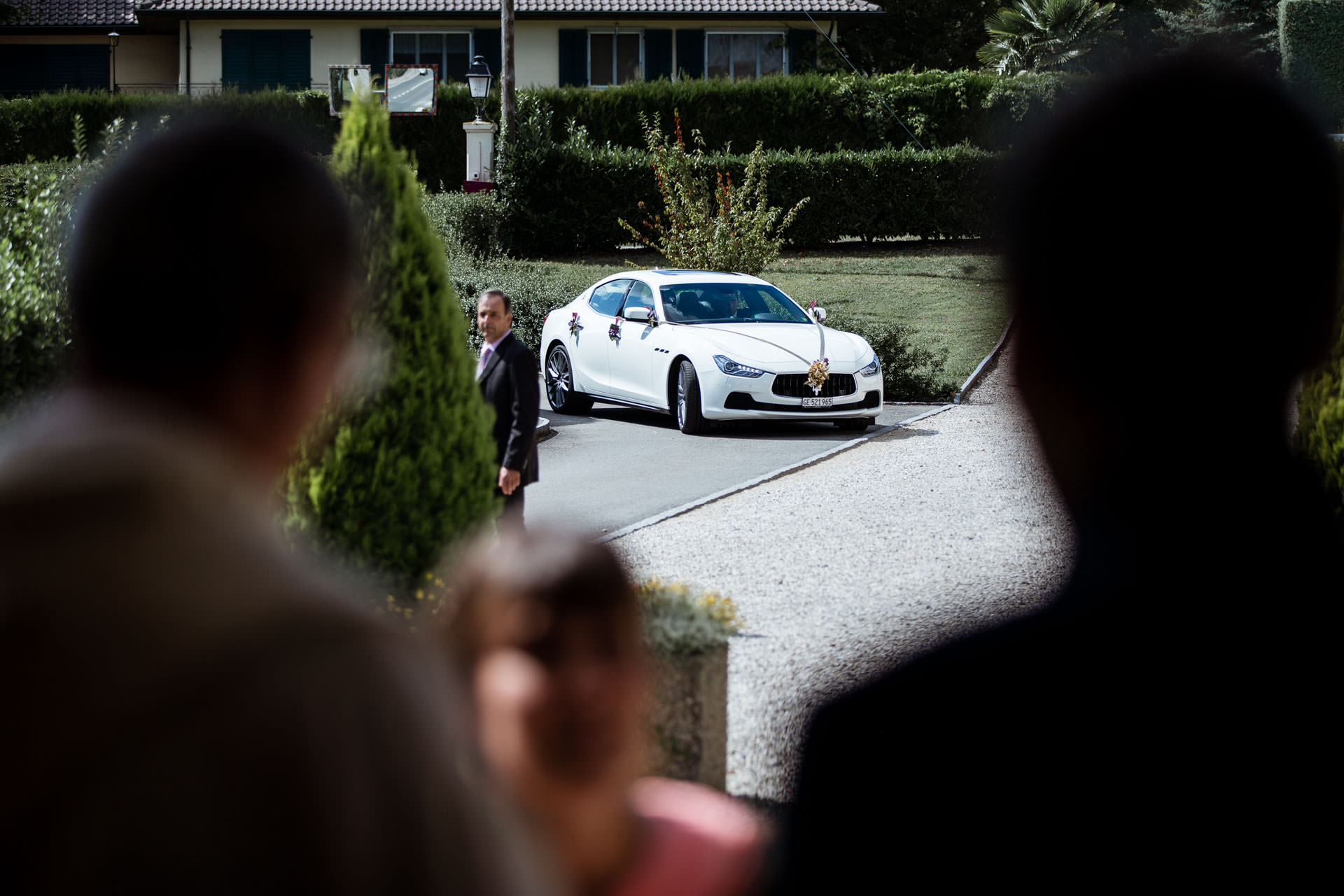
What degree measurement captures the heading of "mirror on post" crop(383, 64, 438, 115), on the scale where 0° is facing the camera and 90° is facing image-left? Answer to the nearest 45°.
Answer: approximately 0°

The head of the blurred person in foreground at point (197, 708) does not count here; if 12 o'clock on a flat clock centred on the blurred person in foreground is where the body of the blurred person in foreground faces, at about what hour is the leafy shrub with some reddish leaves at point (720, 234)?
The leafy shrub with some reddish leaves is roughly at 11 o'clock from the blurred person in foreground.

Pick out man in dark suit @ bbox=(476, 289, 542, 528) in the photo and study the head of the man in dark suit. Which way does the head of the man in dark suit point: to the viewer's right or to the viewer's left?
to the viewer's left

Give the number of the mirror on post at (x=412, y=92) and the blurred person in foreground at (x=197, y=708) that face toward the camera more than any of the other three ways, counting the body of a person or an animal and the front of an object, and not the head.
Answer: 1

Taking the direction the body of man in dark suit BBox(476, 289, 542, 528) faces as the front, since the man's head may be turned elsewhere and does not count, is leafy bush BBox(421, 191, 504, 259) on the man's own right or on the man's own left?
on the man's own right

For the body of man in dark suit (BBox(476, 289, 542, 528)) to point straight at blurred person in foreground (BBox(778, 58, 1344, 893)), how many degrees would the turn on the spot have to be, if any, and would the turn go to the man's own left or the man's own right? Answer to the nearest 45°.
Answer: approximately 45° to the man's own left
